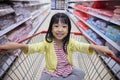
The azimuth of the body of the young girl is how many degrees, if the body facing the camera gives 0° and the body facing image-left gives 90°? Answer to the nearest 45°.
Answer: approximately 0°
